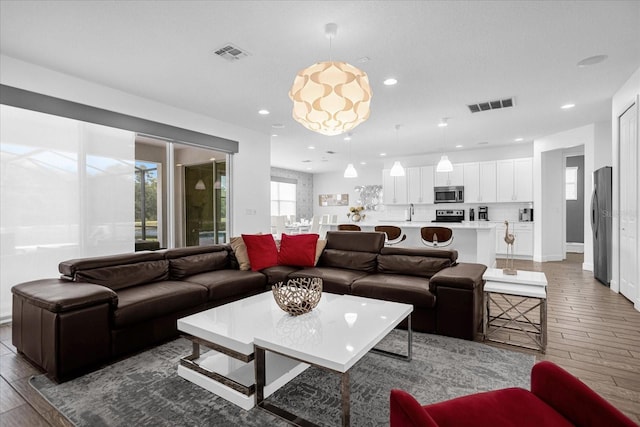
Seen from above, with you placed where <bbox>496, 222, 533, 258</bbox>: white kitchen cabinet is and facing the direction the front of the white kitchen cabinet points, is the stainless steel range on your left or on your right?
on your right

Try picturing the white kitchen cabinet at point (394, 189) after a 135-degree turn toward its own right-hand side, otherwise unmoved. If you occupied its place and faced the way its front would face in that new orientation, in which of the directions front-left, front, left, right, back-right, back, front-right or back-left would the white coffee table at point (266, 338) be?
back-left

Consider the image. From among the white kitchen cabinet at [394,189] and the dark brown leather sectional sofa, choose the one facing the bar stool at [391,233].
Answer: the white kitchen cabinet

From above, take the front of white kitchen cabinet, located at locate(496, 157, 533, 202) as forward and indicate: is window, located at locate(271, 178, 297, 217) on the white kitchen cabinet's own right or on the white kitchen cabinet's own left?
on the white kitchen cabinet's own right

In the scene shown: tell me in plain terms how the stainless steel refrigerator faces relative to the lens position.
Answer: facing to the left of the viewer

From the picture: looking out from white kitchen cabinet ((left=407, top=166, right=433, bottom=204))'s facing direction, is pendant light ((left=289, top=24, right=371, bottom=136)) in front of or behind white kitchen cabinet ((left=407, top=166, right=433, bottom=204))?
in front

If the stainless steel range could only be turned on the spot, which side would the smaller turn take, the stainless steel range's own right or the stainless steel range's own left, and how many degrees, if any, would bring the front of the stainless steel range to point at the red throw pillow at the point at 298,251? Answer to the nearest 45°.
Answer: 0° — it already faces it

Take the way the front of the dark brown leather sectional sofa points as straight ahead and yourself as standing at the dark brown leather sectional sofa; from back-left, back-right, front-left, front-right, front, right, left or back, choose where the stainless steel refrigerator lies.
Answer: left

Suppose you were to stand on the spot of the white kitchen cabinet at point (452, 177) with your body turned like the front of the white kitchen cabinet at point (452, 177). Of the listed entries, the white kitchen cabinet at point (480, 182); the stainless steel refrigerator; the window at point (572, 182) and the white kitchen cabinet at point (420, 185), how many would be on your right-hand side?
1

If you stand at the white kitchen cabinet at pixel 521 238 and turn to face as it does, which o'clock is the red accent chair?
The red accent chair is roughly at 12 o'clock from the white kitchen cabinet.

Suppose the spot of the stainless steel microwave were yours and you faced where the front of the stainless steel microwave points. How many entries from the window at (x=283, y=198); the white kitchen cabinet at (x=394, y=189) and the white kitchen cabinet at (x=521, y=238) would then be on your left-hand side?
1

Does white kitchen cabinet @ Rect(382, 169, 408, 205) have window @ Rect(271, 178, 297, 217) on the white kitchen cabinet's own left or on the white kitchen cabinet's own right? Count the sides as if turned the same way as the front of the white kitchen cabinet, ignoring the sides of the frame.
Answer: on the white kitchen cabinet's own right

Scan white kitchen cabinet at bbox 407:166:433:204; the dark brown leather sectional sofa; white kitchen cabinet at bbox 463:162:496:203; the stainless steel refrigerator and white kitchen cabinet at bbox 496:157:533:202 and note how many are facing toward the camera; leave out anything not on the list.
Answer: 4

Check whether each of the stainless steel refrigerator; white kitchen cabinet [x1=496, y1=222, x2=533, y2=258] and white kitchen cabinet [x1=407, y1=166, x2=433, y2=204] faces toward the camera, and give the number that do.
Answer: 2

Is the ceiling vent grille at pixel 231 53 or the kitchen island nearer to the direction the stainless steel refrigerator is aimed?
the kitchen island
